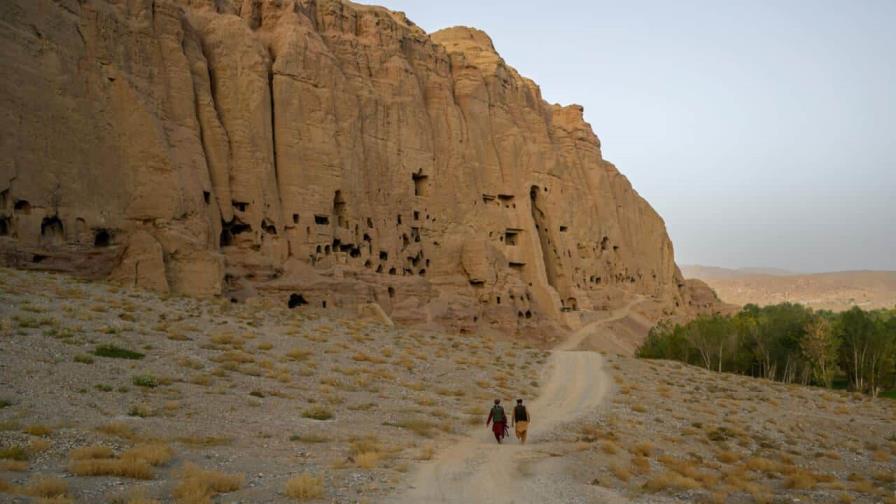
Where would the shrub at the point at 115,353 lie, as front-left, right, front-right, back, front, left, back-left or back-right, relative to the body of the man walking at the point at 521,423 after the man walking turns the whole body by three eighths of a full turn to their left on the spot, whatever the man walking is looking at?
front-right

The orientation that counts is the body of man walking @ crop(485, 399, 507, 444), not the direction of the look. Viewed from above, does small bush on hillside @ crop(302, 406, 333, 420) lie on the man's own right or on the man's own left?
on the man's own left

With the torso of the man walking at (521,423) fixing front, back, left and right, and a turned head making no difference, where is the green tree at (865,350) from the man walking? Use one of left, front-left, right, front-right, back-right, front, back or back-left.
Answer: front-right

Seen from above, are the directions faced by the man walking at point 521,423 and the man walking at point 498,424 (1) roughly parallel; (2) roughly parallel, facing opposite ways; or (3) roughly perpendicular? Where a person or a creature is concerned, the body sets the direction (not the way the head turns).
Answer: roughly parallel

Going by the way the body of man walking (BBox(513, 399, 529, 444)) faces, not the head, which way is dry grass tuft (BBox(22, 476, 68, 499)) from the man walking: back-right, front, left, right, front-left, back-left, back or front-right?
back-left

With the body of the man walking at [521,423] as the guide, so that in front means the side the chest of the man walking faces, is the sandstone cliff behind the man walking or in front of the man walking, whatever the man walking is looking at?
in front

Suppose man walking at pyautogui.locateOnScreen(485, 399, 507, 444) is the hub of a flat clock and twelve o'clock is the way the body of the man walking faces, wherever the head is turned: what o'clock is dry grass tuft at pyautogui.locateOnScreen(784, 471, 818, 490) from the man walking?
The dry grass tuft is roughly at 3 o'clock from the man walking.

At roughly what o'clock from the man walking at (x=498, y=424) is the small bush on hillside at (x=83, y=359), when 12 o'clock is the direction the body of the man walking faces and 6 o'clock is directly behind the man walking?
The small bush on hillside is roughly at 9 o'clock from the man walking.

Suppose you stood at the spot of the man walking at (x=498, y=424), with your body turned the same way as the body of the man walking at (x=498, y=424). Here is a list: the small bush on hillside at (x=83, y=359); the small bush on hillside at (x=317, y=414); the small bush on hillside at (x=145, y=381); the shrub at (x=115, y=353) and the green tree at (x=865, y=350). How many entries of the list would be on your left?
4

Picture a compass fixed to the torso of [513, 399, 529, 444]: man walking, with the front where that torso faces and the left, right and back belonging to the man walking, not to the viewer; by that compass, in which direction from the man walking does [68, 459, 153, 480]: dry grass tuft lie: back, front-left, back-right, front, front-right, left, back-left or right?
back-left

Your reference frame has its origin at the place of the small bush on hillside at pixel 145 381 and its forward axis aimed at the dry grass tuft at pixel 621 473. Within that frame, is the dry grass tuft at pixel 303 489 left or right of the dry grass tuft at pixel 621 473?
right

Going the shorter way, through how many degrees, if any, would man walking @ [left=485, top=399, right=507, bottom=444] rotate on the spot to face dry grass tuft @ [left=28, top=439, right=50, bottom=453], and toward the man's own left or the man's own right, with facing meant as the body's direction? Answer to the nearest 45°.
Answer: approximately 135° to the man's own left

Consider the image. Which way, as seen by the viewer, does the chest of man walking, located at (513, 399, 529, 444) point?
away from the camera

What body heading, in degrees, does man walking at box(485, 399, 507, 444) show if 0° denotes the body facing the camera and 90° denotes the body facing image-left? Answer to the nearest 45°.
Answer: approximately 180°

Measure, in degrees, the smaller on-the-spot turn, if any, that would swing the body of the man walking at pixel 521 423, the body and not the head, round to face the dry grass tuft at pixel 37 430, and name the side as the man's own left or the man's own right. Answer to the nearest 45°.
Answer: approximately 135° to the man's own left

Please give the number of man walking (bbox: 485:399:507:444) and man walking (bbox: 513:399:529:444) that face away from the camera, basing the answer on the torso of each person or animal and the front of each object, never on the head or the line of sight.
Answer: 2
